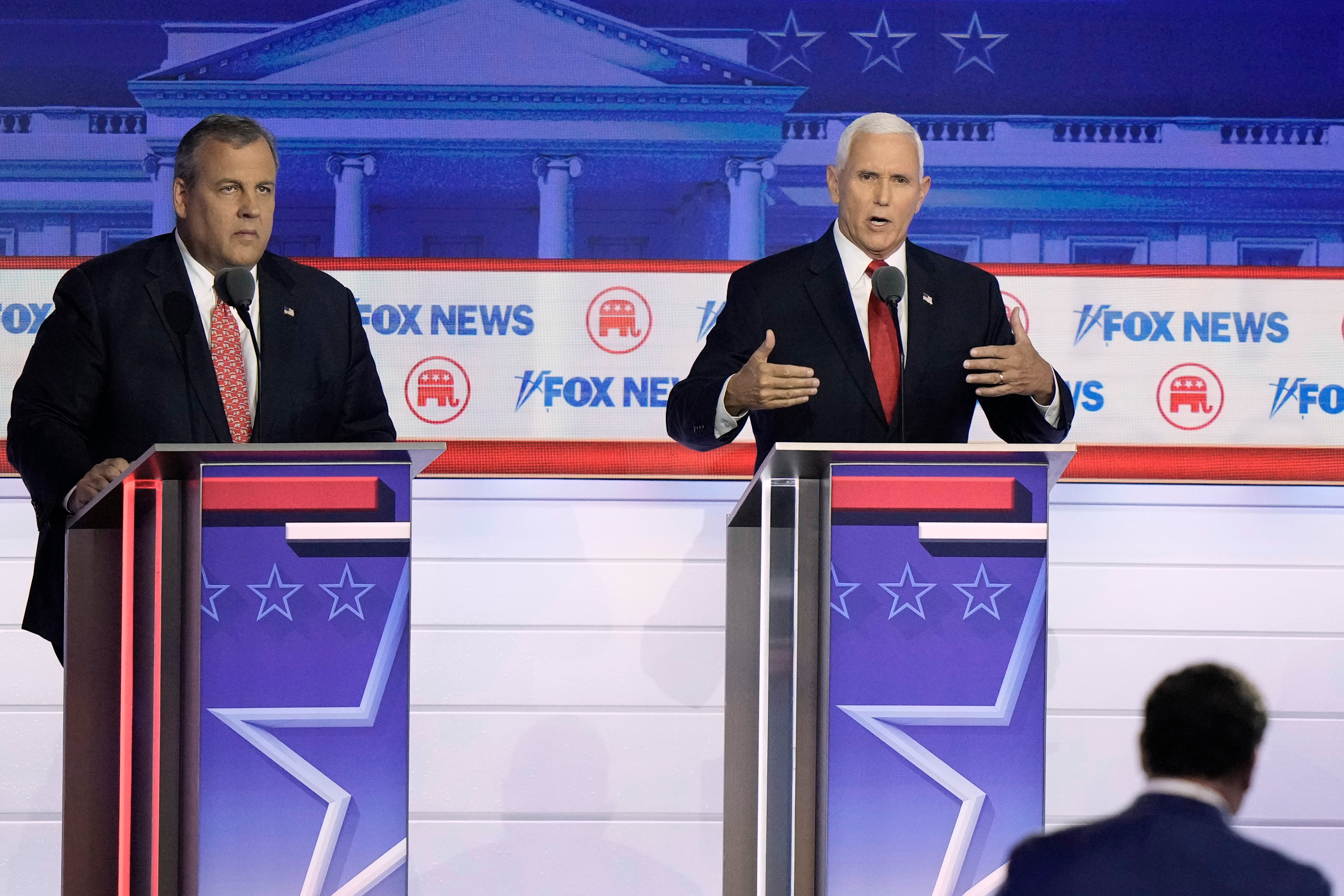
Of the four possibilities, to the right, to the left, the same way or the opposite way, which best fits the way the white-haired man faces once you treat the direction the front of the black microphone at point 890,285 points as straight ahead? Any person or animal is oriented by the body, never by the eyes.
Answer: the opposite way

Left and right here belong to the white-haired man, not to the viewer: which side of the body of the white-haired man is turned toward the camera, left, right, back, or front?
front

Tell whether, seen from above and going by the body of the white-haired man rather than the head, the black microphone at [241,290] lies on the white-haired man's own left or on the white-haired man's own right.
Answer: on the white-haired man's own right

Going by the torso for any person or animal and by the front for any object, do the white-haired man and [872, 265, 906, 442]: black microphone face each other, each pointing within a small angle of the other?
yes

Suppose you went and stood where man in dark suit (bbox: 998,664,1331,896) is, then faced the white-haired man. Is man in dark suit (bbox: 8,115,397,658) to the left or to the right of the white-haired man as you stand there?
left

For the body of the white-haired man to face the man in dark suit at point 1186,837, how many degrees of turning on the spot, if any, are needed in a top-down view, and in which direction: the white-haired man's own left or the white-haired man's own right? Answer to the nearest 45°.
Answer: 0° — they already face them

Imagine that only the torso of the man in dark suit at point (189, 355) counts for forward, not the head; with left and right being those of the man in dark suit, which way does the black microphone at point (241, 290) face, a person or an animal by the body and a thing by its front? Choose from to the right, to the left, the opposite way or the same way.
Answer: the opposite way

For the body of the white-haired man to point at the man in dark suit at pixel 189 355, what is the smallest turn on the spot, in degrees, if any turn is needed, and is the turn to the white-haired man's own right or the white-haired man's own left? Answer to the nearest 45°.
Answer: approximately 90° to the white-haired man's own right

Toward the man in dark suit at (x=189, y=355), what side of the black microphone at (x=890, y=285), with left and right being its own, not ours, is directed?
left
